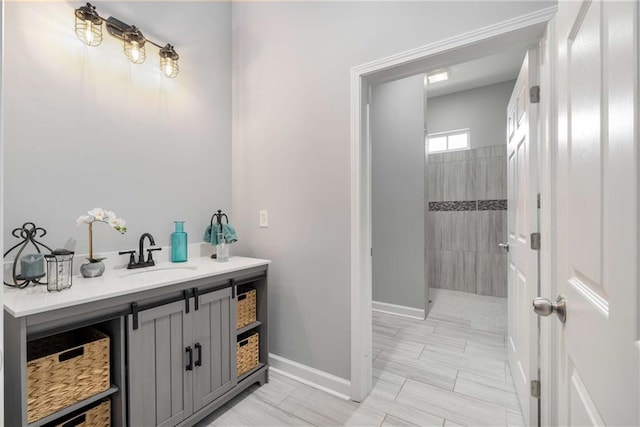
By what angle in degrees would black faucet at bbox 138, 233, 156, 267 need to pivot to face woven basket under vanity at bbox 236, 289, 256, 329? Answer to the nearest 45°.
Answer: approximately 45° to its left
